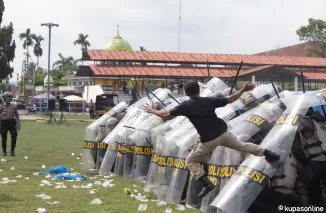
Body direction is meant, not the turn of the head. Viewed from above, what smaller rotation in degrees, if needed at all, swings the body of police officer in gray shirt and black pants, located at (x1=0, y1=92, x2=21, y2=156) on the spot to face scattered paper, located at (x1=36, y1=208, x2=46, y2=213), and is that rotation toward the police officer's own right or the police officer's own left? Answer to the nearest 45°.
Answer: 0° — they already face it

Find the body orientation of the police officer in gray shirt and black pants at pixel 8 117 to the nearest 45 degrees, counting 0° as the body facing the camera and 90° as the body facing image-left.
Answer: approximately 0°

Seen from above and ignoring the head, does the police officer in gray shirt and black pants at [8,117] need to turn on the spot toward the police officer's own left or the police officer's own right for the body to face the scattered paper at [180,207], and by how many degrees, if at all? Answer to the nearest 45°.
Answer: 0° — they already face it

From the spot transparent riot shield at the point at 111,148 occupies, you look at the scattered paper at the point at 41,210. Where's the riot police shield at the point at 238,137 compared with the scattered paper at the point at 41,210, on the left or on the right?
left

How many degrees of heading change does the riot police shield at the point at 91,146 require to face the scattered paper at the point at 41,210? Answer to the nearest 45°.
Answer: approximately 45° to its left

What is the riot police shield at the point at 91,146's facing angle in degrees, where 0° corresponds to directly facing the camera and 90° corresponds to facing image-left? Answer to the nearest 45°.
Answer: approximately 45°

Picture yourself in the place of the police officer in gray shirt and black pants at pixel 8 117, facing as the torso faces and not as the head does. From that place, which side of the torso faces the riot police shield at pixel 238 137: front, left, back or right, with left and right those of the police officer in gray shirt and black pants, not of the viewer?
front

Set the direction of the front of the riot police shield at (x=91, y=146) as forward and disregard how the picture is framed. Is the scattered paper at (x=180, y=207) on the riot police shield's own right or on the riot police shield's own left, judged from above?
on the riot police shield's own left

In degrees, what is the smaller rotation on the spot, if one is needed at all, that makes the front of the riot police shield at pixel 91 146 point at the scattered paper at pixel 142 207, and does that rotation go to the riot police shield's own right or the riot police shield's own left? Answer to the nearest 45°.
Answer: approximately 45° to the riot police shield's own left
